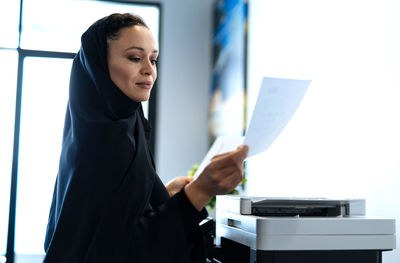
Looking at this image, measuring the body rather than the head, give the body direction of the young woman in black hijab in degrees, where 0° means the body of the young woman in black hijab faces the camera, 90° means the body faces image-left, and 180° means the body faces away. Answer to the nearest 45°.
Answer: approximately 270°

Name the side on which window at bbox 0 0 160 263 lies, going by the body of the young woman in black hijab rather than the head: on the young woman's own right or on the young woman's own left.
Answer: on the young woman's own left

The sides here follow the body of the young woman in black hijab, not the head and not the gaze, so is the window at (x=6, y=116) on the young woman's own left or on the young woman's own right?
on the young woman's own left

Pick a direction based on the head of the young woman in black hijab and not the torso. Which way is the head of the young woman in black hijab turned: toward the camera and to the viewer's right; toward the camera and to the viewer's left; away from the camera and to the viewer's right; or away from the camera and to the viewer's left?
toward the camera and to the viewer's right

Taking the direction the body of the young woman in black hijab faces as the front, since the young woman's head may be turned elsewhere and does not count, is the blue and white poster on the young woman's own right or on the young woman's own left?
on the young woman's own left
